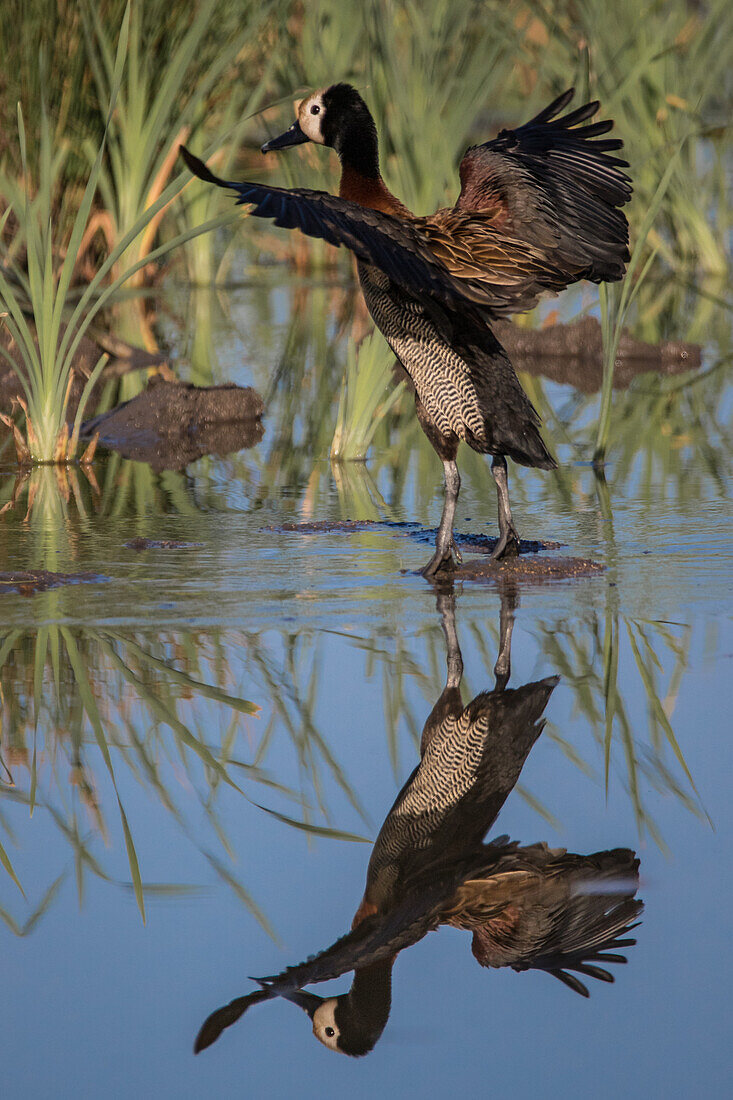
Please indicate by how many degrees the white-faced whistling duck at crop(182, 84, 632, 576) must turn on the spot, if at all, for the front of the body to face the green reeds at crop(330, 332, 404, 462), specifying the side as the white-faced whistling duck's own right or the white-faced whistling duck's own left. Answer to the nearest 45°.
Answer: approximately 45° to the white-faced whistling duck's own right

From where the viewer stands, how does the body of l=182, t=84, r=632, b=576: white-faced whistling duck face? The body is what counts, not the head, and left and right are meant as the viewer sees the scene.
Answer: facing away from the viewer and to the left of the viewer

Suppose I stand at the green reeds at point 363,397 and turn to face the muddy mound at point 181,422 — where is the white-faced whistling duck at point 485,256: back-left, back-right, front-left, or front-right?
back-left

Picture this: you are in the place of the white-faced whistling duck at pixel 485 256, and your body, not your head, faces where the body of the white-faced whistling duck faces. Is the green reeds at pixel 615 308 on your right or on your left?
on your right

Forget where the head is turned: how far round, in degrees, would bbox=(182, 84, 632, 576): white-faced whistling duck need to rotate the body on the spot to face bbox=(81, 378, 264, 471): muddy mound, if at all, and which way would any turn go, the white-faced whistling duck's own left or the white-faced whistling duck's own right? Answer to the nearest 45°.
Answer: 0° — it already faces it
